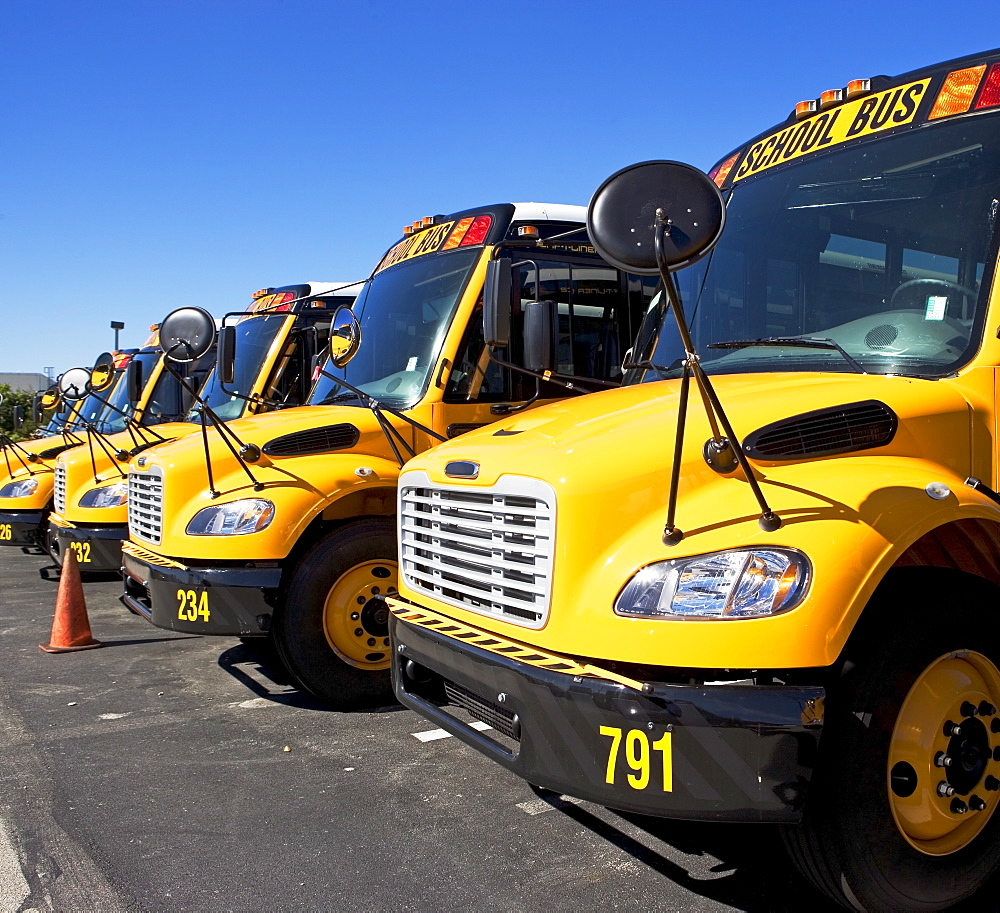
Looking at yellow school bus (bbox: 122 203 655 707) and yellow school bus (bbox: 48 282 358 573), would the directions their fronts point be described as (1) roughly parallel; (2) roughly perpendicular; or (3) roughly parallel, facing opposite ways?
roughly parallel

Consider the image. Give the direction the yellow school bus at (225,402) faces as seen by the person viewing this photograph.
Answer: facing the viewer and to the left of the viewer

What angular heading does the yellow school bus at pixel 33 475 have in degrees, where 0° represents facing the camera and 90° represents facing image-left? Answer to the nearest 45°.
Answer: approximately 45°

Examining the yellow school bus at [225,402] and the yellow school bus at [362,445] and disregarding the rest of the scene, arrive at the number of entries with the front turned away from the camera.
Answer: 0

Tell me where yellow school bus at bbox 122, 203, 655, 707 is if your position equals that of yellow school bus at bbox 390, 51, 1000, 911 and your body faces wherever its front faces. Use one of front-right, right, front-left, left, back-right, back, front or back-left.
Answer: right

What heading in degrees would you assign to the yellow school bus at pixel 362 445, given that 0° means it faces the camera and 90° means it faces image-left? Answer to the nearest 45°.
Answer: approximately 45°

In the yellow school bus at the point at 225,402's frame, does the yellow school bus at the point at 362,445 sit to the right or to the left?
on its left

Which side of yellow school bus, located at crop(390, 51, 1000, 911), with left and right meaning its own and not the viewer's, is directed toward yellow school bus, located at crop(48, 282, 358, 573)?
right

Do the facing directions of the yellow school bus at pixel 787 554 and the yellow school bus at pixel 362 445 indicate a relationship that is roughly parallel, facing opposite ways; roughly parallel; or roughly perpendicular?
roughly parallel

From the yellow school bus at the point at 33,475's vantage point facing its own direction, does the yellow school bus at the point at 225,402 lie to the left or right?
on its left

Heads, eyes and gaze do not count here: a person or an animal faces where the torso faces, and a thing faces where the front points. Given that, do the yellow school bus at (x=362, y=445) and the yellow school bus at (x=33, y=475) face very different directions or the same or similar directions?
same or similar directions

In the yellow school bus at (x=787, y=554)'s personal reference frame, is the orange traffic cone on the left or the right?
on its right

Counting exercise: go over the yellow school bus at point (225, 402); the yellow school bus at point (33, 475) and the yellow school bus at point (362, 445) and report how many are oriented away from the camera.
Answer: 0
